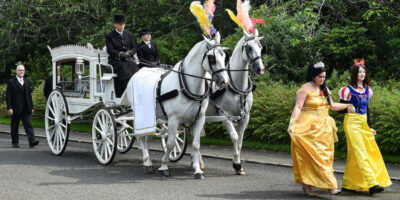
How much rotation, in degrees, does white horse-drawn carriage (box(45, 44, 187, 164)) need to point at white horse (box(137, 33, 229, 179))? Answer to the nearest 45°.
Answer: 0° — it already faces it

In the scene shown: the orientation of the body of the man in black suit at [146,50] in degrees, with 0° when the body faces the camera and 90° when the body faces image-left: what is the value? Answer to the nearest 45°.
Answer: approximately 315°

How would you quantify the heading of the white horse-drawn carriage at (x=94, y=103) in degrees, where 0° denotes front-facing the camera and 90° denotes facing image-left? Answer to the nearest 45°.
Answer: approximately 315°

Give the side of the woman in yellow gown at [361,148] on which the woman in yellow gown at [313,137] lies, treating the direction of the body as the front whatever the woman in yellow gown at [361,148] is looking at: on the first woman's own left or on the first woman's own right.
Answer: on the first woman's own right
